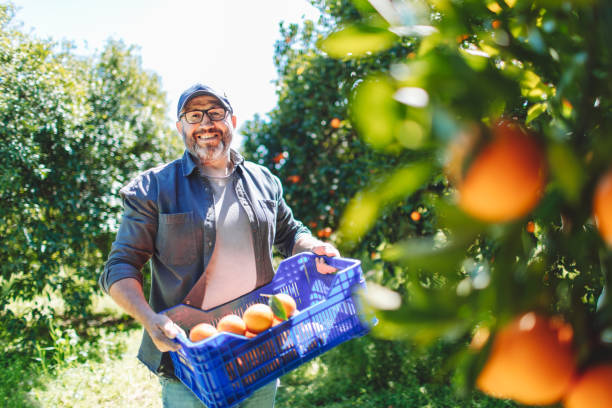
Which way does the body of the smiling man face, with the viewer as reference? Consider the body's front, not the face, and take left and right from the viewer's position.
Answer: facing the viewer and to the right of the viewer

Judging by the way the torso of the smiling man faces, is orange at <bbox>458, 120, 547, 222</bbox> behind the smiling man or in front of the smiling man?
in front

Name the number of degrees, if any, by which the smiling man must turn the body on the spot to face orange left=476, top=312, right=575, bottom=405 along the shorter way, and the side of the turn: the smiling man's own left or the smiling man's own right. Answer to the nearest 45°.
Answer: approximately 45° to the smiling man's own right

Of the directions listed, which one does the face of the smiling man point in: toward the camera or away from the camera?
toward the camera
